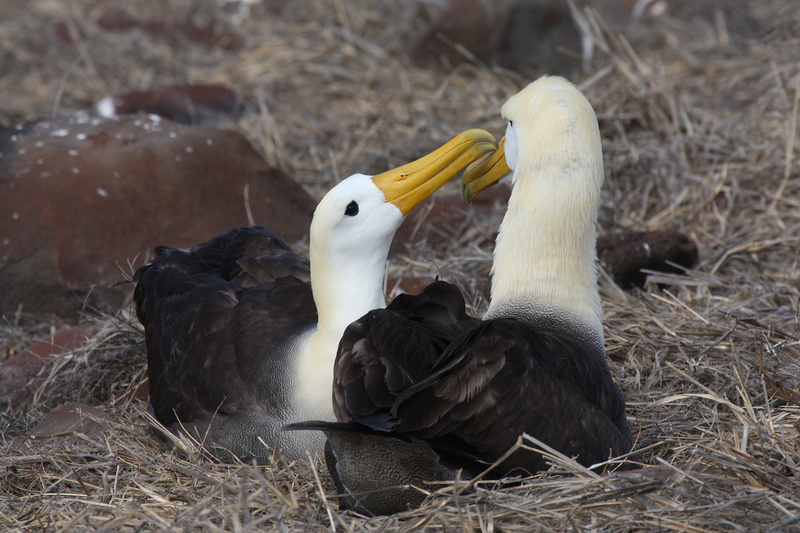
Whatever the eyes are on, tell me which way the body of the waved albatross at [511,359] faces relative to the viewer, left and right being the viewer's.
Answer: facing away from the viewer and to the right of the viewer

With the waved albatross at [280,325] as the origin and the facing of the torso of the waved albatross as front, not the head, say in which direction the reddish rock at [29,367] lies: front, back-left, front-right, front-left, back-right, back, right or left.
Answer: back

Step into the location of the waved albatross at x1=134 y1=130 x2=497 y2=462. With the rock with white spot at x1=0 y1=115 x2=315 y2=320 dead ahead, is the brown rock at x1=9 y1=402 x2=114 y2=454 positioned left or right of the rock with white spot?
left

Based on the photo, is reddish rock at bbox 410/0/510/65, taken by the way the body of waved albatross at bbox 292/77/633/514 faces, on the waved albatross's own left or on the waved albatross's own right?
on the waved albatross's own left

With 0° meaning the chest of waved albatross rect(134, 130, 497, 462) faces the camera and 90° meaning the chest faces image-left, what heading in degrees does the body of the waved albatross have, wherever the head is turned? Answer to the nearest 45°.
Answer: approximately 315°

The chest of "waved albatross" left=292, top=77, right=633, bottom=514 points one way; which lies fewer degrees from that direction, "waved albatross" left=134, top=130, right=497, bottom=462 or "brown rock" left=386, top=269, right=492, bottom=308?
the brown rock

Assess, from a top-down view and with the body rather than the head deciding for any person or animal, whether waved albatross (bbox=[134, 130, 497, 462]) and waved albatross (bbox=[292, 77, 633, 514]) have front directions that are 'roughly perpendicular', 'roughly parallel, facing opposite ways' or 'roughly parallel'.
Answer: roughly perpendicular

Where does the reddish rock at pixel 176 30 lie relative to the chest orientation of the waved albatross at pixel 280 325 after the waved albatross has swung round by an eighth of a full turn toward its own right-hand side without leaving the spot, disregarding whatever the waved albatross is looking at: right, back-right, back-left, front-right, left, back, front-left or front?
back

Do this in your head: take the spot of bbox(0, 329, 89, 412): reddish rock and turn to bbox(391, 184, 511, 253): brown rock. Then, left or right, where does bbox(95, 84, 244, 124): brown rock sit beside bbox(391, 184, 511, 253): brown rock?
left

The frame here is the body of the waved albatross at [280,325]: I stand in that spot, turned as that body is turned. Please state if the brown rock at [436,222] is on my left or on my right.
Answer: on my left

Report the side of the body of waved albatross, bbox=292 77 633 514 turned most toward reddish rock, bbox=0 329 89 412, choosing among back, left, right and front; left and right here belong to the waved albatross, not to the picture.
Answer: left
